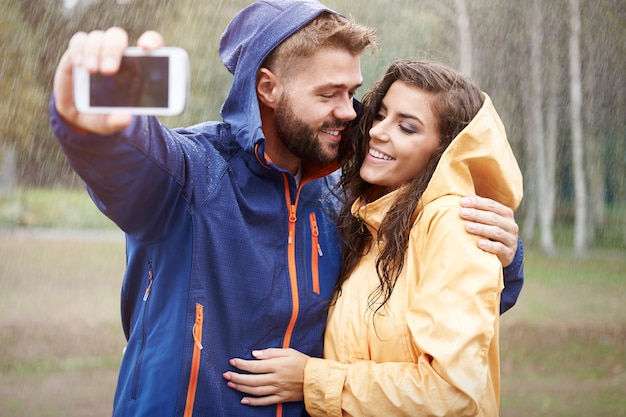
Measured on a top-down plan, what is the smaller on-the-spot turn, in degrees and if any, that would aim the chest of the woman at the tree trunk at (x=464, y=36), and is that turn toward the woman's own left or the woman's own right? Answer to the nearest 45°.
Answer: approximately 135° to the woman's own right

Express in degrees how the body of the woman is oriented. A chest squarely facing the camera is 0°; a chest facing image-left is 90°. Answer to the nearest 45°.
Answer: approximately 45°

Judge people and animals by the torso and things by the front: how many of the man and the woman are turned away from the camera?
0

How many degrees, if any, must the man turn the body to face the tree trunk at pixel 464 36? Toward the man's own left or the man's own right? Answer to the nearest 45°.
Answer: approximately 135° to the man's own left

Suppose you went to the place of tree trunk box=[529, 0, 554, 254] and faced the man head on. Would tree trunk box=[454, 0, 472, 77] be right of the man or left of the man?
right
